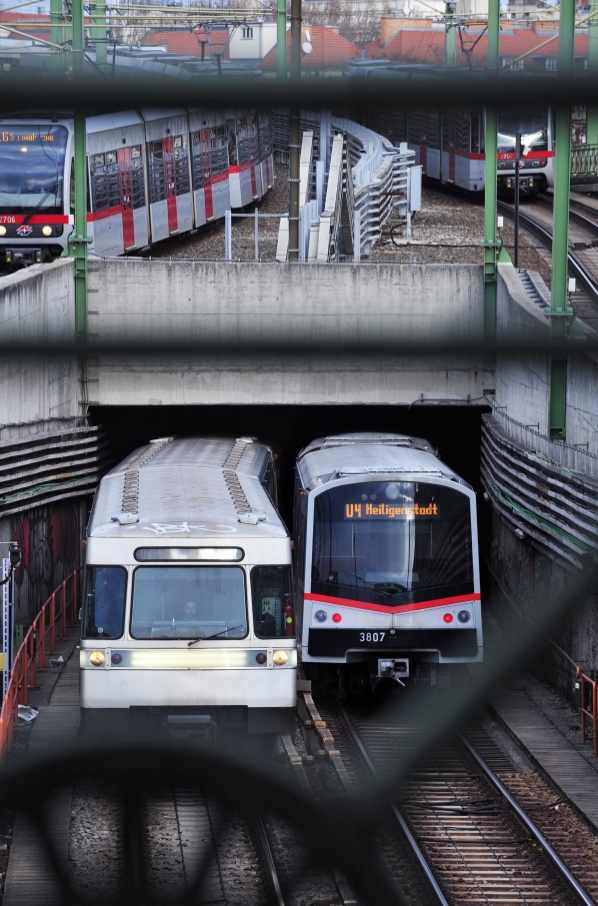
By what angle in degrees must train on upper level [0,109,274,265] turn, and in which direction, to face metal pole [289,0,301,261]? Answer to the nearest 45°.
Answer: approximately 135° to its left

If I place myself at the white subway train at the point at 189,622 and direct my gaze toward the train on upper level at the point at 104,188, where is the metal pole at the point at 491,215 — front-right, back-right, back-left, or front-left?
front-right

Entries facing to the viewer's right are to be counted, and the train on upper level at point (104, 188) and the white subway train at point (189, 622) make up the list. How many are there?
0

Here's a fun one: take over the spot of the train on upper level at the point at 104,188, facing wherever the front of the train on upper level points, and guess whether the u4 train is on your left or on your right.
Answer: on your left

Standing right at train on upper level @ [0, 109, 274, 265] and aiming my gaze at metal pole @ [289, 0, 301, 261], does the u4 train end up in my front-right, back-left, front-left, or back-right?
front-right

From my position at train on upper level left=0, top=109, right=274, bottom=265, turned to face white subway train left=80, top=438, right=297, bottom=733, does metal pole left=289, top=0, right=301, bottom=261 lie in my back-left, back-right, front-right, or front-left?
front-left

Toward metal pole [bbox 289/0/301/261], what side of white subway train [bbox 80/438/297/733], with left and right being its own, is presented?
back

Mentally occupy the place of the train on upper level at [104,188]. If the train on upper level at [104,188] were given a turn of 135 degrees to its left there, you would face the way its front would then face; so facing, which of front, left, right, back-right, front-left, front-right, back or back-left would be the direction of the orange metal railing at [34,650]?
right

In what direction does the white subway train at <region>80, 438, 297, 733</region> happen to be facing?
toward the camera

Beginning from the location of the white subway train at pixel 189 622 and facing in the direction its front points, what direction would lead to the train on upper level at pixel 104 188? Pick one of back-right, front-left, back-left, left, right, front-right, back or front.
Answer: back

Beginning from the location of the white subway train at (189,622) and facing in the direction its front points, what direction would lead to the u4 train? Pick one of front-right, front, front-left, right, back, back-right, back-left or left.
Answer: back-left
